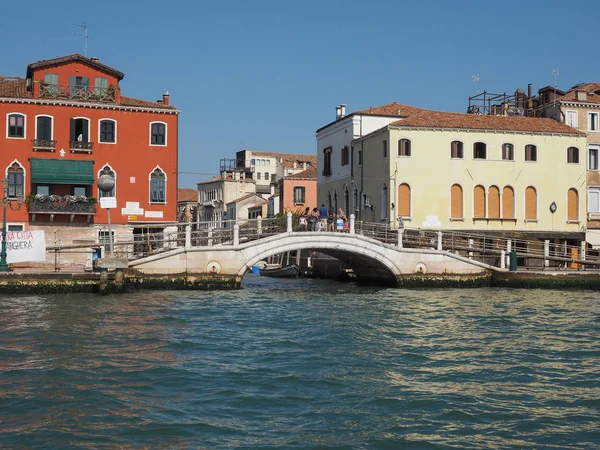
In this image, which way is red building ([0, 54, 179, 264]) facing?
toward the camera

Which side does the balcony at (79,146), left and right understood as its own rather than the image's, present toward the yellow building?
left

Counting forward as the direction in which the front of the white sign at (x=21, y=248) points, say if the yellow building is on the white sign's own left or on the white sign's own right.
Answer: on the white sign's own left

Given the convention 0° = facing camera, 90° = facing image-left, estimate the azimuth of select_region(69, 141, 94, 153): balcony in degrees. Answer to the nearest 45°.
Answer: approximately 0°

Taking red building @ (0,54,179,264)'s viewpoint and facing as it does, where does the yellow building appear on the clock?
The yellow building is roughly at 9 o'clock from the red building.

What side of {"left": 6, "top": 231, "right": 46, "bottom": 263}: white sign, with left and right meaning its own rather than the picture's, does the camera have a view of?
front

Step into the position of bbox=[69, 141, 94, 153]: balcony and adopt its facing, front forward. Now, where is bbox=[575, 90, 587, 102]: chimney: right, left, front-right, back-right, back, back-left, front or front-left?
left

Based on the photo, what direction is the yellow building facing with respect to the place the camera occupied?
facing the viewer

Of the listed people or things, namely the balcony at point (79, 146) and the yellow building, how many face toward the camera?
2

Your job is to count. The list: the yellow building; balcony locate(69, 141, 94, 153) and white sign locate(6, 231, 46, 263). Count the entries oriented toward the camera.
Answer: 3

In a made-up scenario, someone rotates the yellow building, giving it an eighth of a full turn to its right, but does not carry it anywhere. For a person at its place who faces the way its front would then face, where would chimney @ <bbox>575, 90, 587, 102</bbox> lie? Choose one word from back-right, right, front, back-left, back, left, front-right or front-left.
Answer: back

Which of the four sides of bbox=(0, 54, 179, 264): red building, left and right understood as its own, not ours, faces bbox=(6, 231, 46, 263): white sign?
front
